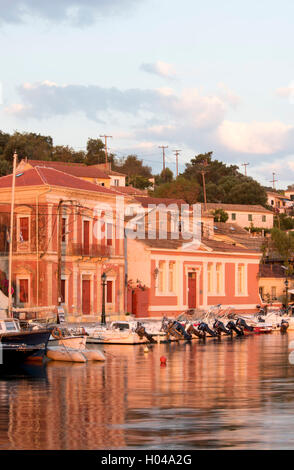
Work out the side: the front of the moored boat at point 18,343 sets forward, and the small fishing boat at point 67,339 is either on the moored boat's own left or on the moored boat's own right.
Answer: on the moored boat's own left

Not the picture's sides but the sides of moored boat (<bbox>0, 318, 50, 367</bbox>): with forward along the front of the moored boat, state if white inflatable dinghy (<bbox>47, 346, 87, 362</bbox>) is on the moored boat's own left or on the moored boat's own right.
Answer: on the moored boat's own left
